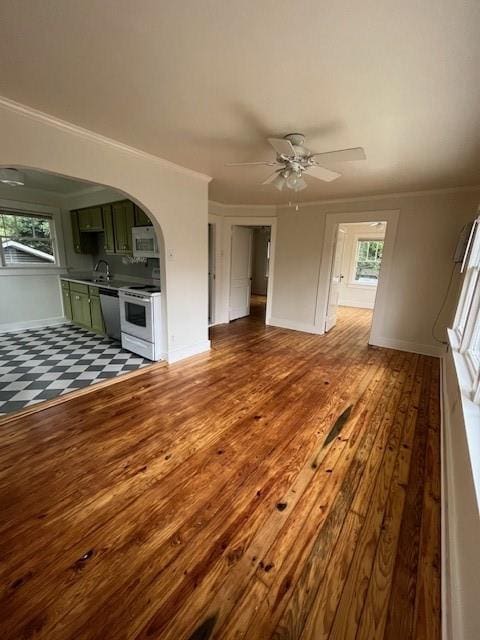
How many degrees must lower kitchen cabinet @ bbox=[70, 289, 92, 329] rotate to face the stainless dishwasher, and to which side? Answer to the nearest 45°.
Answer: approximately 45° to its left

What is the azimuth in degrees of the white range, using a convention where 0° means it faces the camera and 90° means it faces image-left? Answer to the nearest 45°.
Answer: approximately 45°

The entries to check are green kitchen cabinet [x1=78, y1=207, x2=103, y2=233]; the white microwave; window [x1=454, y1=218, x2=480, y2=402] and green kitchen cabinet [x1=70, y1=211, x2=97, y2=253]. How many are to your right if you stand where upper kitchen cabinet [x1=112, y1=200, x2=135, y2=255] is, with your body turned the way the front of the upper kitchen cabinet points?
2

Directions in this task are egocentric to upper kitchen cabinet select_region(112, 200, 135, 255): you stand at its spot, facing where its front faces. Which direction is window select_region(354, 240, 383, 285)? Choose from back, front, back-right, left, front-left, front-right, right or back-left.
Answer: back-left

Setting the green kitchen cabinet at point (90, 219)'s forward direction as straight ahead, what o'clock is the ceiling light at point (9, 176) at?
The ceiling light is roughly at 12 o'clock from the green kitchen cabinet.

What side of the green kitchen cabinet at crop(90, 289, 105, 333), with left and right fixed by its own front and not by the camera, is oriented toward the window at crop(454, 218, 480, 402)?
left

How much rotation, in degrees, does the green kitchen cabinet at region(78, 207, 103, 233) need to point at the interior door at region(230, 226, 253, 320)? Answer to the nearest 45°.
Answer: approximately 135° to its left

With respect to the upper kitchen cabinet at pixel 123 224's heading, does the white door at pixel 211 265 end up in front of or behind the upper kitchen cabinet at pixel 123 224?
behind

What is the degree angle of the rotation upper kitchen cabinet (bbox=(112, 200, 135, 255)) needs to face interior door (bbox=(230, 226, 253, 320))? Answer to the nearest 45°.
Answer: approximately 135° to its left

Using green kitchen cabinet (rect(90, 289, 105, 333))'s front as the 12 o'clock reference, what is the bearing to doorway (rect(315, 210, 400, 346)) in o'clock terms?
The doorway is roughly at 8 o'clock from the green kitchen cabinet.

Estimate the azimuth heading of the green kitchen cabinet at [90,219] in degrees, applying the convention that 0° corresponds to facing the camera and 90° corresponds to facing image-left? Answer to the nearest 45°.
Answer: approximately 45°
